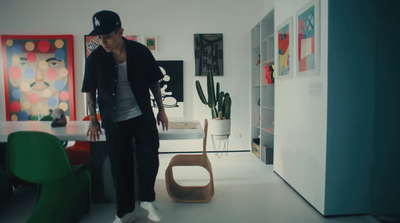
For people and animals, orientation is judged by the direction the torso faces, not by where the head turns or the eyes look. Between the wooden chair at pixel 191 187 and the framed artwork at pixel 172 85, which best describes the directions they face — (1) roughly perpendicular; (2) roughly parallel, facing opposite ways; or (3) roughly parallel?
roughly perpendicular

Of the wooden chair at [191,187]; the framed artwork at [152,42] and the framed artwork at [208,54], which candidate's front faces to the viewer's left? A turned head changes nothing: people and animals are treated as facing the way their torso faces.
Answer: the wooden chair

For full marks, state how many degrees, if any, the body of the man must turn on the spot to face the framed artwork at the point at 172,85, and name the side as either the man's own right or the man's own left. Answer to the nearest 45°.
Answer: approximately 180°

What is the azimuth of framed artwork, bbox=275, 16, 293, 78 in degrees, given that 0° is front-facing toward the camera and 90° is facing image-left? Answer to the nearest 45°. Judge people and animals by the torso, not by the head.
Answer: approximately 90°

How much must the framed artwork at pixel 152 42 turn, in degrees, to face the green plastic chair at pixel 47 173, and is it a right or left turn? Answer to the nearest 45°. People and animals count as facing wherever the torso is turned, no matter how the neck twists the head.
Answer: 0° — it already faces it

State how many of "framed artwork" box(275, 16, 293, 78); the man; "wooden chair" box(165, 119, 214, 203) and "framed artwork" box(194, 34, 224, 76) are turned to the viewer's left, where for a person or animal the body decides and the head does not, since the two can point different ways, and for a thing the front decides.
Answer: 2

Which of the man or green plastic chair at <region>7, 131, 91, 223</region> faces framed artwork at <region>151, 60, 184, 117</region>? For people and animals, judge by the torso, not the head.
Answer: the green plastic chair

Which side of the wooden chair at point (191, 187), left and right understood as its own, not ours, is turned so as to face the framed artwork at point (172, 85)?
right

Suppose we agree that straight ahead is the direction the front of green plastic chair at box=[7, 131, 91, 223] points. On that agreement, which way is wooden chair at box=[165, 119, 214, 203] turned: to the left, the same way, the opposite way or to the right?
to the left
